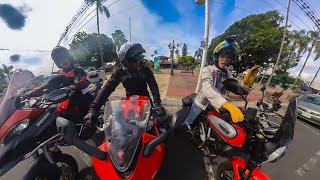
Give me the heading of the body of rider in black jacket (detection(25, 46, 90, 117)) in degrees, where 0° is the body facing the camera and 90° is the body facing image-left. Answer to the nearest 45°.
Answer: approximately 45°

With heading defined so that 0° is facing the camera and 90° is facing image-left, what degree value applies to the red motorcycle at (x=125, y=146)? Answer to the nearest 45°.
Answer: approximately 0°

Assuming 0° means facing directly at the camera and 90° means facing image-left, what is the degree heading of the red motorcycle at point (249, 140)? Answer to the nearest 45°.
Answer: approximately 315°

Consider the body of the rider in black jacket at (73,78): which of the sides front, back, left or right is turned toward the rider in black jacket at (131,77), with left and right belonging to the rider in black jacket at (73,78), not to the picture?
left

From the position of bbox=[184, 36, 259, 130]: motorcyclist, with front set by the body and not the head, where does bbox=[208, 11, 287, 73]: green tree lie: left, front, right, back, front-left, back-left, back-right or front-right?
back-left

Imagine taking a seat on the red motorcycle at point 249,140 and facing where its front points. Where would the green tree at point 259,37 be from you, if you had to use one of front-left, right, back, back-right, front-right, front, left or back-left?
back-left

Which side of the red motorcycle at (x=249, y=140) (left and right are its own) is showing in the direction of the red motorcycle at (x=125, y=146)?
right
